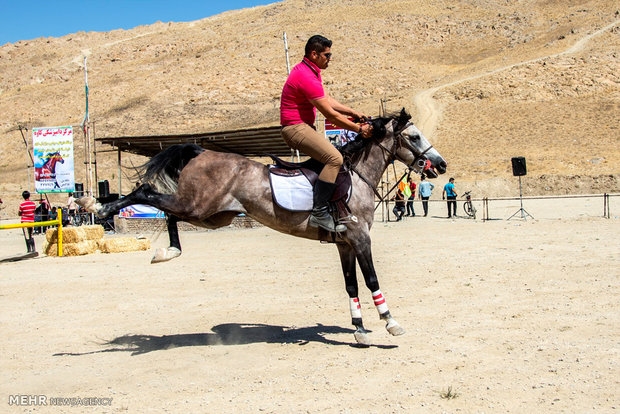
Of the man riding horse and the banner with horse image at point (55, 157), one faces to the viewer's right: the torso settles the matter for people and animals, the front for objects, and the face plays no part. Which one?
the man riding horse

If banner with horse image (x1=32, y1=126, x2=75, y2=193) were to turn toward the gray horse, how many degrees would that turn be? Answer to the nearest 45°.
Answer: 0° — it already faces it

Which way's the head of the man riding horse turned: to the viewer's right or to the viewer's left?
to the viewer's right

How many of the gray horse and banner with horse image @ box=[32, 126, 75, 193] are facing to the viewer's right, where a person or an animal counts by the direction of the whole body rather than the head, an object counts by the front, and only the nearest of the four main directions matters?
1

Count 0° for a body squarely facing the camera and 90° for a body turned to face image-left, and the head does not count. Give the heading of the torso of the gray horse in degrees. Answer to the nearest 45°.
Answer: approximately 270°

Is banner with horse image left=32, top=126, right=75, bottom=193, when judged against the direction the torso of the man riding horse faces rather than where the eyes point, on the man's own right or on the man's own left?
on the man's own left

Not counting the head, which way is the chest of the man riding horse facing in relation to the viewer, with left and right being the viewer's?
facing to the right of the viewer

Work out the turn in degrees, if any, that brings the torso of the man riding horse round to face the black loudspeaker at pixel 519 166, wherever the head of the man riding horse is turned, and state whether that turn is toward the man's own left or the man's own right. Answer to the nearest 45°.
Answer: approximately 45° to the man's own left
